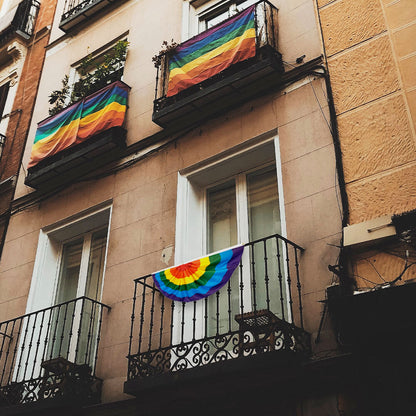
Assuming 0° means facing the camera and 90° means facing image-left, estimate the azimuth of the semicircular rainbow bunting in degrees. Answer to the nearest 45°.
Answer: approximately 45°

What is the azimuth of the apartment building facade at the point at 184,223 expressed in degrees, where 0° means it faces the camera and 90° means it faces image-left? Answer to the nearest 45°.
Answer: approximately 45°
